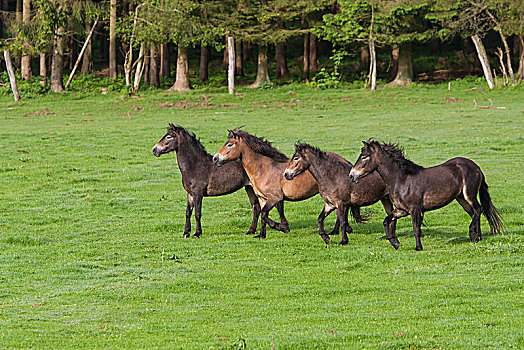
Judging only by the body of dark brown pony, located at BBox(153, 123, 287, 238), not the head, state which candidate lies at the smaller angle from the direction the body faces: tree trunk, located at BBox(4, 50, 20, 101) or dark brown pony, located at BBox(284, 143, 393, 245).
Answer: the tree trunk

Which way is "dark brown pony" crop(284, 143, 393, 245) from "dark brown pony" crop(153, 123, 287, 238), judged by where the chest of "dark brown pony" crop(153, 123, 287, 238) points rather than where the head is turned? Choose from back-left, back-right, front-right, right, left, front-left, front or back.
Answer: back-left

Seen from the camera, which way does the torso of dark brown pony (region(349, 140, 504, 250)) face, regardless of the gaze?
to the viewer's left

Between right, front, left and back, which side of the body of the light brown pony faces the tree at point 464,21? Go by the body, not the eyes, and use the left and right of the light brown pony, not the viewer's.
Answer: right

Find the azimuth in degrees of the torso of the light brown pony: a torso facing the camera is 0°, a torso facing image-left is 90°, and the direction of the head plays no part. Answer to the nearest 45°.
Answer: approximately 90°

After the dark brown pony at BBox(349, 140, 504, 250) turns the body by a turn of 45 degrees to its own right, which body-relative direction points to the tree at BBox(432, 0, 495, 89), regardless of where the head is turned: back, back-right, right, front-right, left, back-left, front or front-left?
front-right

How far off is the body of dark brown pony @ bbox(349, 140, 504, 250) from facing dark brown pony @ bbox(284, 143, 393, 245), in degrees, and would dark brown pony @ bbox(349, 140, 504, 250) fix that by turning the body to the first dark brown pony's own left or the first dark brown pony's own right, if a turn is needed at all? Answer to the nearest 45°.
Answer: approximately 45° to the first dark brown pony's own right

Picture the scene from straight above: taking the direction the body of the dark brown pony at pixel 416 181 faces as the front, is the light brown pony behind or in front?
in front

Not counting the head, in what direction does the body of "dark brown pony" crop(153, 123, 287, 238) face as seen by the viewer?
to the viewer's left

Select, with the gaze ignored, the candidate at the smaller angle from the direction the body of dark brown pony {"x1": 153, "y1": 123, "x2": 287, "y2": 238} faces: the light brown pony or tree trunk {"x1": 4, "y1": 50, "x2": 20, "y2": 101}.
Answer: the tree trunk
